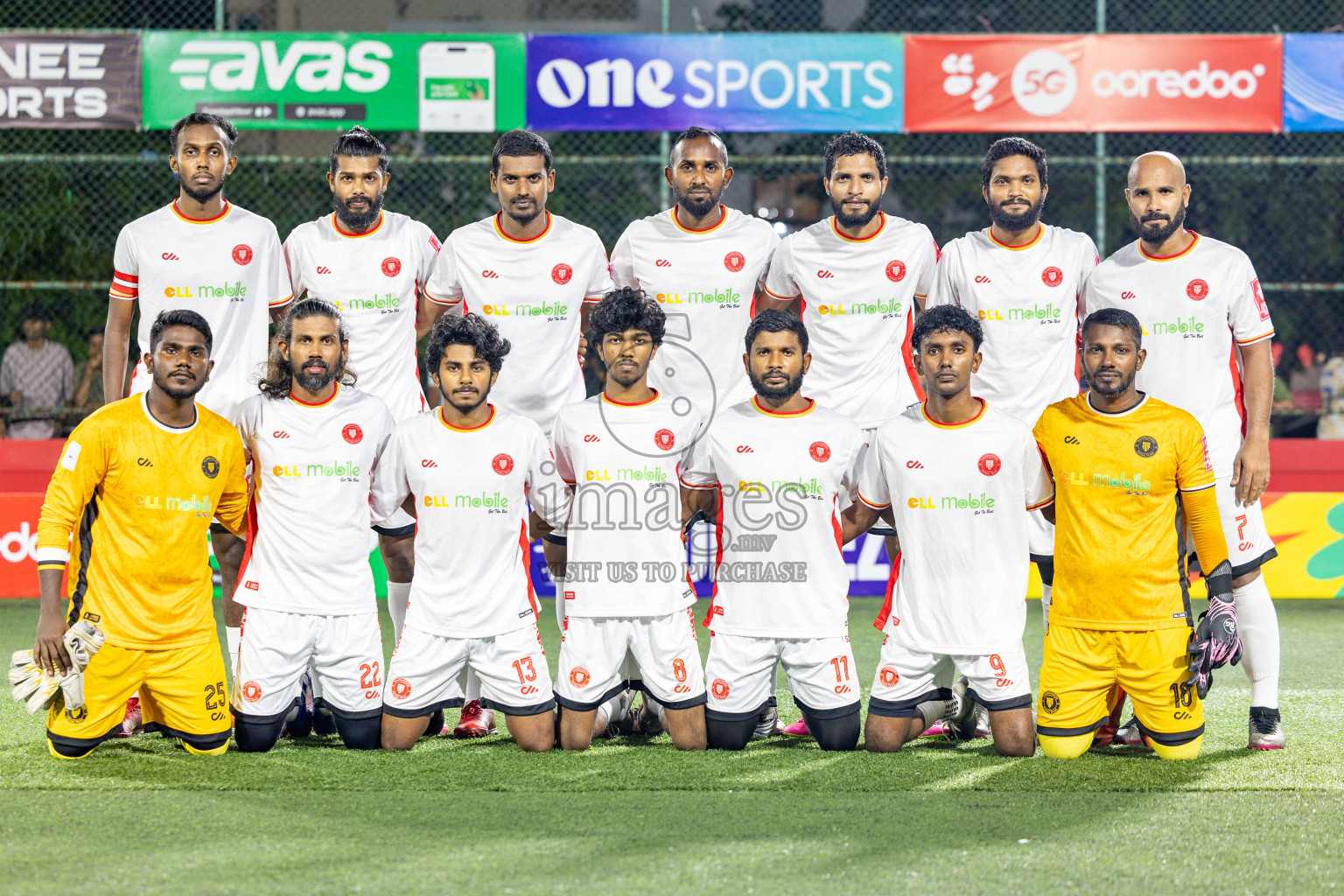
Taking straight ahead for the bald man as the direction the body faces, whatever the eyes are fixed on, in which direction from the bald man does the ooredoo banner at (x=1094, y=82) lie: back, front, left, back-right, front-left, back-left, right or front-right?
back

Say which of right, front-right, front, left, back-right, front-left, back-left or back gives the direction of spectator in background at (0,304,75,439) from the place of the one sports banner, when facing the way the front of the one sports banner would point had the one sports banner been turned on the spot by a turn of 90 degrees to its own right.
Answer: front

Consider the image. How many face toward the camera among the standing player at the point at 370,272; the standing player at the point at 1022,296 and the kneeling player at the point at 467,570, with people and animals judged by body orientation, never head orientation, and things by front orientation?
3

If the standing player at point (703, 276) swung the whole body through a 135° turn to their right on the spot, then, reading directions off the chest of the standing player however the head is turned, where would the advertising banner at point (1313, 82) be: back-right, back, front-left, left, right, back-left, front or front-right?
right

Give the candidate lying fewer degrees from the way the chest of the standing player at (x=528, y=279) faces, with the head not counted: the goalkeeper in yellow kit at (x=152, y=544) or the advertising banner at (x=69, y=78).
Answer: the goalkeeper in yellow kit

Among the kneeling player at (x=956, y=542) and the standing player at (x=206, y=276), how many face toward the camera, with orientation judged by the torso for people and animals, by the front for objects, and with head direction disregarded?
2

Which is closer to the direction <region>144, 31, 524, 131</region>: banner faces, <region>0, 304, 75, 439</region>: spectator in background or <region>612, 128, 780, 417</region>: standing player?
the standing player
